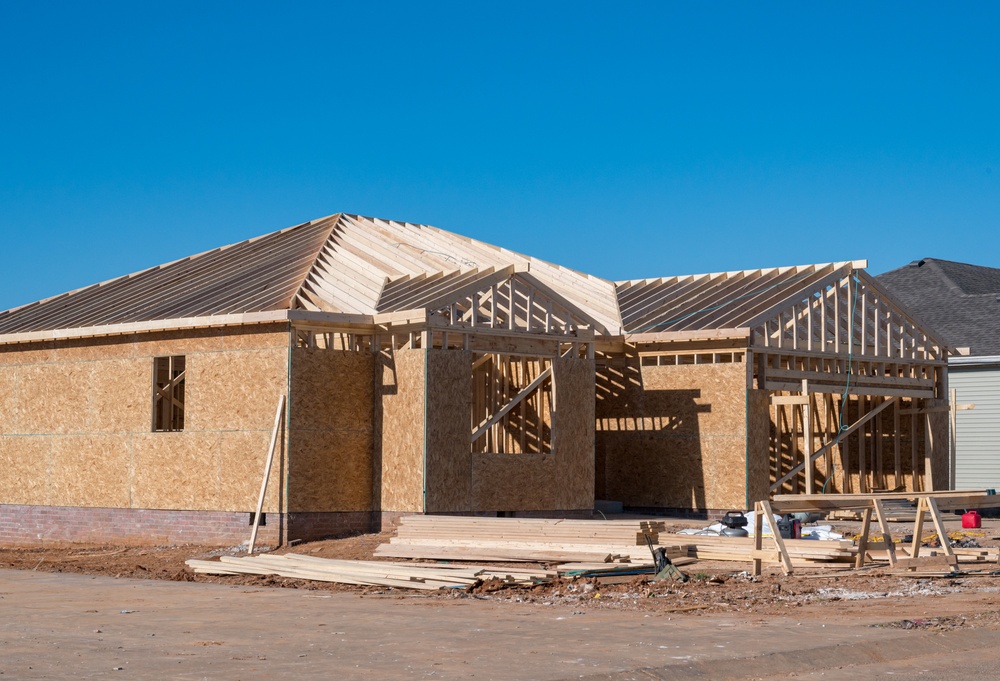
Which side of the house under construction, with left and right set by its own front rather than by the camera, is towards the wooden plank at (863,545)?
front

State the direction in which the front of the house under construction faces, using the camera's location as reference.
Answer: facing the viewer and to the right of the viewer

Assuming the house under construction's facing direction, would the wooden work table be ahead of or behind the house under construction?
ahead

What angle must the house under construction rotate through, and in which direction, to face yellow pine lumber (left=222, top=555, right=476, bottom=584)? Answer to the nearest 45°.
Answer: approximately 45° to its right

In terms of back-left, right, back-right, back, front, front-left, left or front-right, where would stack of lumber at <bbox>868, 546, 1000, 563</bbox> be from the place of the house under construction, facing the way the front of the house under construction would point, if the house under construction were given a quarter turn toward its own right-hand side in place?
left

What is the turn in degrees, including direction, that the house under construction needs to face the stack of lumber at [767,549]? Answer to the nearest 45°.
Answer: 0° — it already faces it

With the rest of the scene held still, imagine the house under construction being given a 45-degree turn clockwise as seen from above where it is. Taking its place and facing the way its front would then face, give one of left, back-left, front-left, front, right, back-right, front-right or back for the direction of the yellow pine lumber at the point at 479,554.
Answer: front

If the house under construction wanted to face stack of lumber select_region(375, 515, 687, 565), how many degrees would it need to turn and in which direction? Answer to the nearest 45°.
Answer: approximately 45° to its right

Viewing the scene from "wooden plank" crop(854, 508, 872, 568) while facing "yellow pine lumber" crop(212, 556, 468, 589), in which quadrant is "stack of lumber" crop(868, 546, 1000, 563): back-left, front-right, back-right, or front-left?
back-right

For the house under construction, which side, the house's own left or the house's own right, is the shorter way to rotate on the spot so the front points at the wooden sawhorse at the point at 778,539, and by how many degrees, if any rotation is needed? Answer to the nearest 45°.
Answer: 0° — it already faces it

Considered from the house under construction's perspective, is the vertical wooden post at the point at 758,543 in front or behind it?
in front
